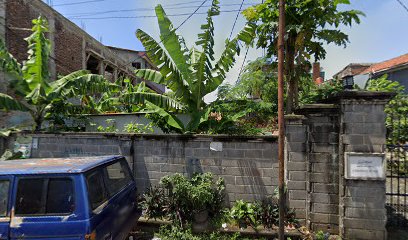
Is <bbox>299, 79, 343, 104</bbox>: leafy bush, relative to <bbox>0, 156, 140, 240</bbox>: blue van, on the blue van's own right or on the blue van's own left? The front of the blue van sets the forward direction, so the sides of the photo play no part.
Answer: on the blue van's own right

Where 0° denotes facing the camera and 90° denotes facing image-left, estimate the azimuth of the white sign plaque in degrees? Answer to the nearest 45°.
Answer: approximately 0°

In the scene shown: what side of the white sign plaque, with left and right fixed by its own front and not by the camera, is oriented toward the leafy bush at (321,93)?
back

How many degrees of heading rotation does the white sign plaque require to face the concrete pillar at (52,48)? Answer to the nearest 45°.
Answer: approximately 90° to its right

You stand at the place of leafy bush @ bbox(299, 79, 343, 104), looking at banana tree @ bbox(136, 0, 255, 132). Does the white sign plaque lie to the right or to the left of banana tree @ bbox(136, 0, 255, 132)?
left

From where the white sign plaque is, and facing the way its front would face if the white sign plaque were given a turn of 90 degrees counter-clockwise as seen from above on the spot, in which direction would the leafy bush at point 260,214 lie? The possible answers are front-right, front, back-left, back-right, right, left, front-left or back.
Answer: back

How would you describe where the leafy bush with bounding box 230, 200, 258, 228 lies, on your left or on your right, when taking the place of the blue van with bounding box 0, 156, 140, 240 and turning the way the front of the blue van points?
on your right

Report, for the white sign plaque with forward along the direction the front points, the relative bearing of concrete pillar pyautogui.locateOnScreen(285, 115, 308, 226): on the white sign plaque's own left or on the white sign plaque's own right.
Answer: on the white sign plaque's own right

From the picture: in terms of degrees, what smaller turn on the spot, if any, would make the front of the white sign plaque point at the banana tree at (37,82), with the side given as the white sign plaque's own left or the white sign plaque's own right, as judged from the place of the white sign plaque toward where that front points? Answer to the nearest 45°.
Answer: approximately 90° to the white sign plaque's own right

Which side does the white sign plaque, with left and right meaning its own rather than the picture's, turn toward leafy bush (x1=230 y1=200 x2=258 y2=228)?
right

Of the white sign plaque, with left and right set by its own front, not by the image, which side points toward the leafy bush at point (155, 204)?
right
